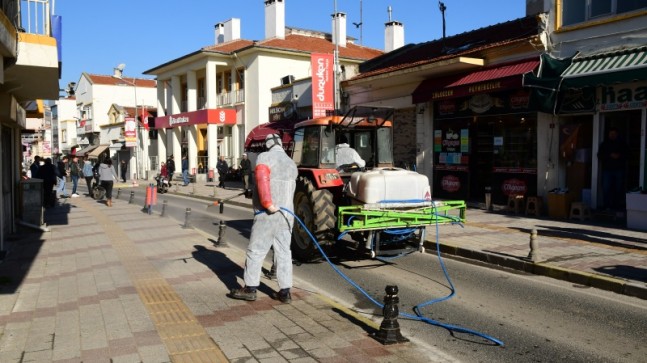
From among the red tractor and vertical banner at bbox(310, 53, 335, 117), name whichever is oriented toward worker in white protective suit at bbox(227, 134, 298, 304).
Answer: the vertical banner

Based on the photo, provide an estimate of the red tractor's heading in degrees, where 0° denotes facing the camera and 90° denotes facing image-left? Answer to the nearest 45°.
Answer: approximately 135°

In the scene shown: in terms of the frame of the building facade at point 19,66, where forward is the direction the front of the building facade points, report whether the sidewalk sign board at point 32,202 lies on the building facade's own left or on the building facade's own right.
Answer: on the building facade's own left

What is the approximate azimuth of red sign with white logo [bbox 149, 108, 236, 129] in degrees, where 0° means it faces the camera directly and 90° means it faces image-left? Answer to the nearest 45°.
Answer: approximately 45°

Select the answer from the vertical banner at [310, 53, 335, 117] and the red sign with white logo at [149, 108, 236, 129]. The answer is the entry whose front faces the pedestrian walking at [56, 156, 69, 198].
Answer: the red sign with white logo

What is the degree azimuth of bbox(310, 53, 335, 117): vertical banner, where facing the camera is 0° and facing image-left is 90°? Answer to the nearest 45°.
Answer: approximately 0°

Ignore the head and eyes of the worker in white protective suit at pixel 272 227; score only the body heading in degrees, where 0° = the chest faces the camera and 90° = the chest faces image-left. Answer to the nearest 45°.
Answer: approximately 135°

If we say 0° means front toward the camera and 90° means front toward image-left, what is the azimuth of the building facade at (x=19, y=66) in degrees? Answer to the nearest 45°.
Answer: approximately 270°

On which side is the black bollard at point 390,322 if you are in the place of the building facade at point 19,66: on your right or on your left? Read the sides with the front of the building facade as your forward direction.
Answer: on your right

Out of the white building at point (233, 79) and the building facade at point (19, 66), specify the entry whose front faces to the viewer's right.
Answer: the building facade

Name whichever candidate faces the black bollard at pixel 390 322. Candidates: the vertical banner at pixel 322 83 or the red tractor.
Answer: the vertical banner
